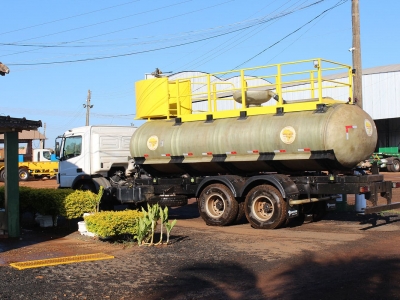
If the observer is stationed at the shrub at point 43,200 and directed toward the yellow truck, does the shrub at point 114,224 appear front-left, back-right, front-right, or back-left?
back-right

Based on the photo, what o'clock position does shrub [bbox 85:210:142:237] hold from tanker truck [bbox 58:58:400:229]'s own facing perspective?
The shrub is roughly at 9 o'clock from the tanker truck.

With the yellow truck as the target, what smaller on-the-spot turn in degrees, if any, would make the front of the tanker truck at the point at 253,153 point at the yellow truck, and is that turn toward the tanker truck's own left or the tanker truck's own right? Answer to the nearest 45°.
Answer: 0° — it already faces it

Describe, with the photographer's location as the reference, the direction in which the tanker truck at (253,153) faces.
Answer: facing away from the viewer and to the left of the viewer

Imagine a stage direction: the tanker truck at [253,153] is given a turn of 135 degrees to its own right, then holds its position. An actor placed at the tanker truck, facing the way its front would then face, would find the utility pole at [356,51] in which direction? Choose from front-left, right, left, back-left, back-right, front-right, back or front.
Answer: front-left
